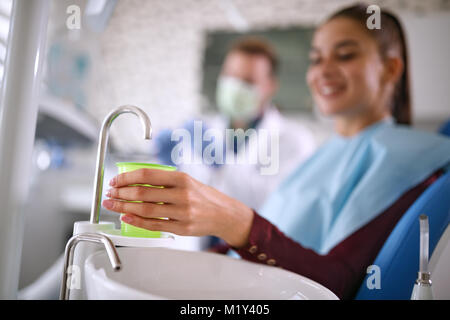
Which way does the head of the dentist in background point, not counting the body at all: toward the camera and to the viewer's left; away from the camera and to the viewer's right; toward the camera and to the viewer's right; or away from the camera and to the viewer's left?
toward the camera and to the viewer's left

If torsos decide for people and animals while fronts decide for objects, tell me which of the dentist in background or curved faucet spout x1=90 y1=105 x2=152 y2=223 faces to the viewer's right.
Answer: the curved faucet spout

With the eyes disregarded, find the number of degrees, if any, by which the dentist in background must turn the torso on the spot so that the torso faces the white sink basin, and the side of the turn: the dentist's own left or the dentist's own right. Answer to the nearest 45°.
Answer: approximately 45° to the dentist's own left

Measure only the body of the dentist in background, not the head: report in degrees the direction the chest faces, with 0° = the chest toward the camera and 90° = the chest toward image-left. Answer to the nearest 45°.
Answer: approximately 45°

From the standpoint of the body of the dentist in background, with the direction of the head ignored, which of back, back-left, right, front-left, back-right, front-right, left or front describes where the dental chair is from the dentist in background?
front-left

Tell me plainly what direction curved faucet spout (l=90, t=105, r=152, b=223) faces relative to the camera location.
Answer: facing to the right of the viewer

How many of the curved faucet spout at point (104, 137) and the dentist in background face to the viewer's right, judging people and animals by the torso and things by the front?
1

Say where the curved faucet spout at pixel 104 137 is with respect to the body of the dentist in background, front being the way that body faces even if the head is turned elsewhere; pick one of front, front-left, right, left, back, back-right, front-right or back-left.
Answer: front-left
